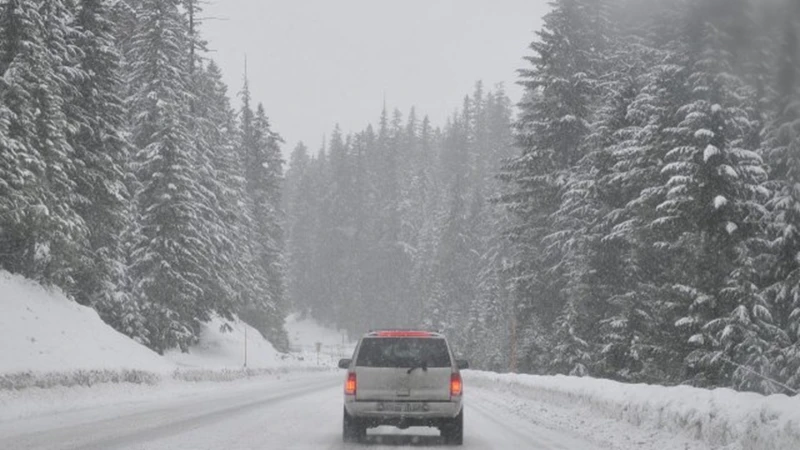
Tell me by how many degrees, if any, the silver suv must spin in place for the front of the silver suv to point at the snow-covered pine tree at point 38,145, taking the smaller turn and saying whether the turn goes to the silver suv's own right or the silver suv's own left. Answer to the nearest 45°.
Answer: approximately 45° to the silver suv's own left

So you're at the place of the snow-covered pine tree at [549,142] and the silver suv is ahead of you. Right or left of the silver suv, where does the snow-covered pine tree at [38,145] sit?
right

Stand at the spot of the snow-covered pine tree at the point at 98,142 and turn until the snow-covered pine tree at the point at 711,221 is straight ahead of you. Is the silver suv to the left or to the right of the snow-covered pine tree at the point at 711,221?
right

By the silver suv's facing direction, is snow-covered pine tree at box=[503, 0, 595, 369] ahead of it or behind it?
ahead

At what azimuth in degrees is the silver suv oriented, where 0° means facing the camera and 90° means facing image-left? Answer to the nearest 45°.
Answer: approximately 180°

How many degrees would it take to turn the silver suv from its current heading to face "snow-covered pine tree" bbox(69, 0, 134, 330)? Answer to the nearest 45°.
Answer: approximately 45° to its left

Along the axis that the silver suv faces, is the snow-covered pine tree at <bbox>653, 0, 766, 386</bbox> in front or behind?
in front
